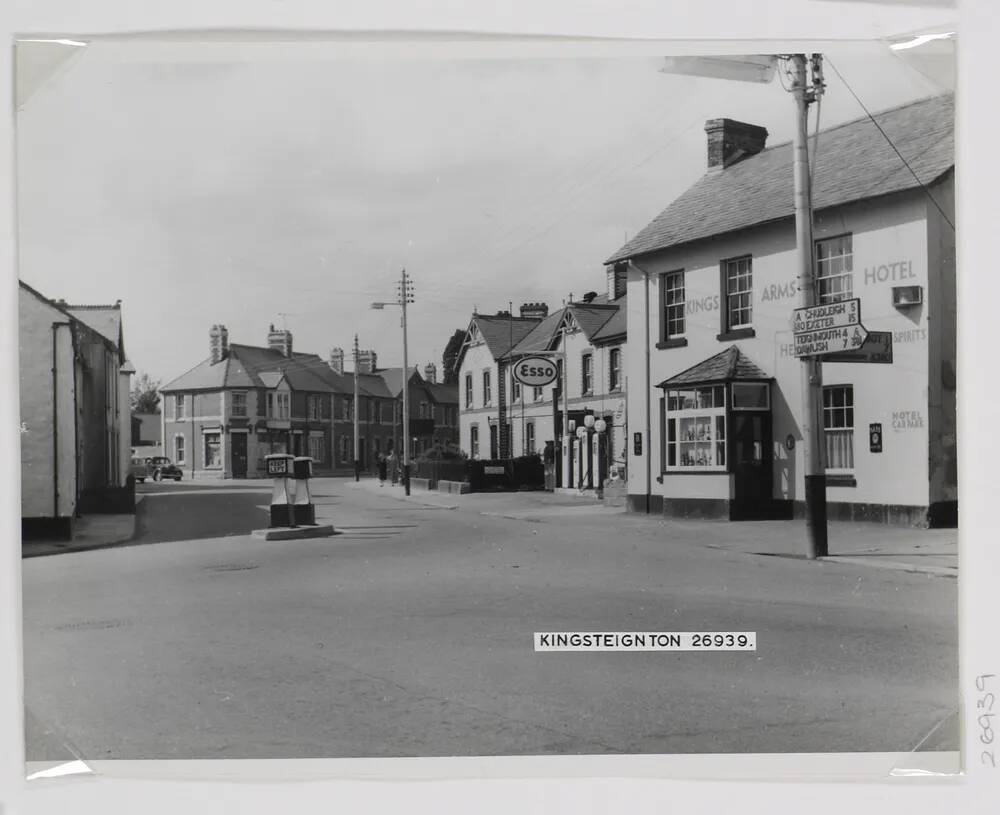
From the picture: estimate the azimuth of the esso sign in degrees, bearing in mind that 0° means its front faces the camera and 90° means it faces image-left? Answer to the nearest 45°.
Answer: approximately 0°
